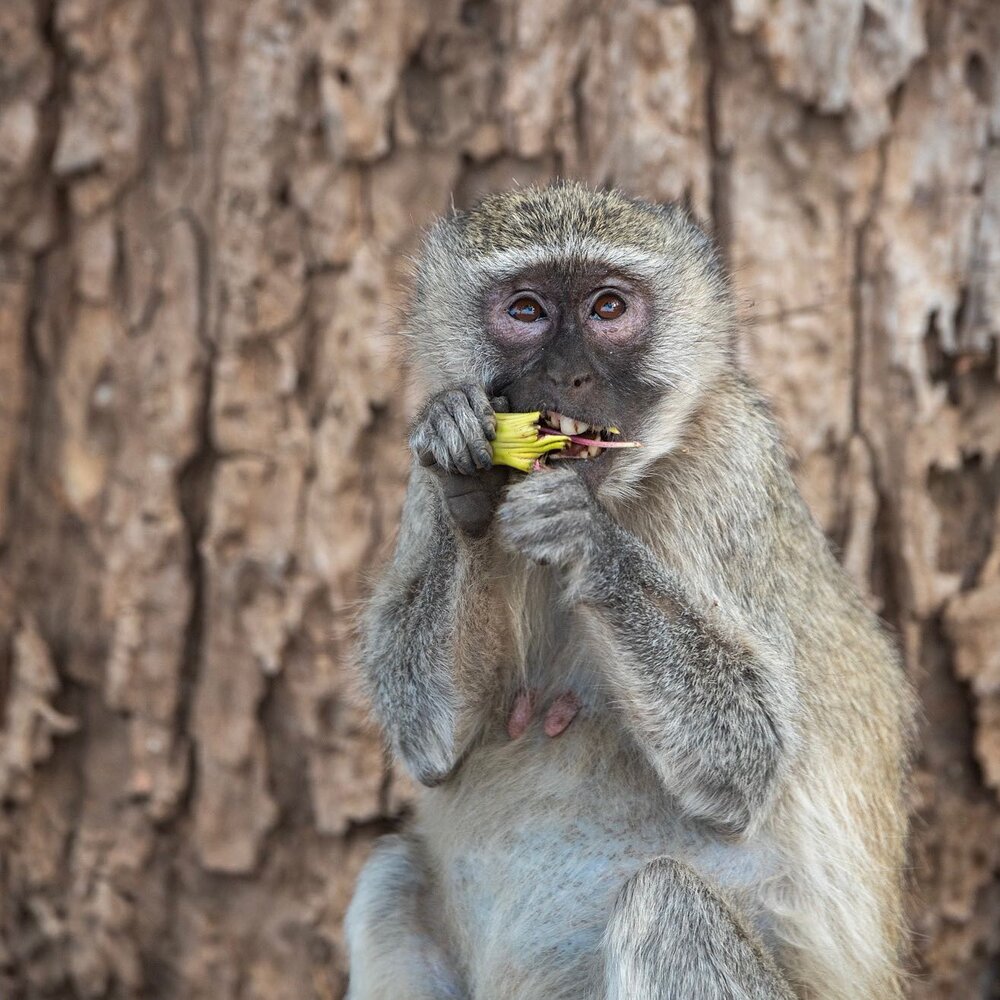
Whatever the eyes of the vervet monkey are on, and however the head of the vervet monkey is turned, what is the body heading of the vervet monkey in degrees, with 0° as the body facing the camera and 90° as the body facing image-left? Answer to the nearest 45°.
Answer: approximately 45°
